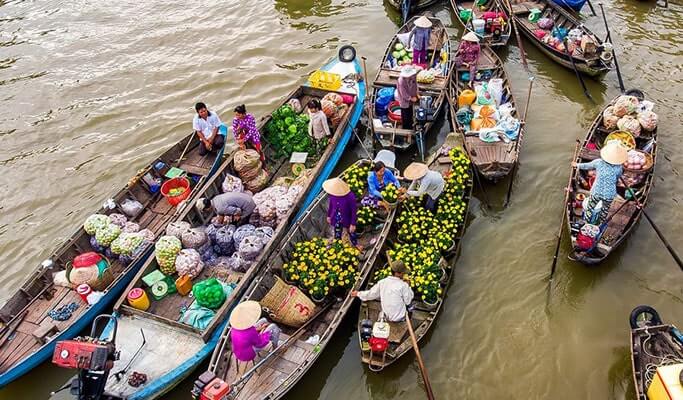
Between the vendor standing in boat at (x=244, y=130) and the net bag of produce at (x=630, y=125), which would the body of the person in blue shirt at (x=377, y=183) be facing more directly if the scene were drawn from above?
the net bag of produce

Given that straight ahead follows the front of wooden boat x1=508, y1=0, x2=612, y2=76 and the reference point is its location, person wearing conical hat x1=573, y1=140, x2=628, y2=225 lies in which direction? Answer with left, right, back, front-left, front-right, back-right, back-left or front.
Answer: front-right

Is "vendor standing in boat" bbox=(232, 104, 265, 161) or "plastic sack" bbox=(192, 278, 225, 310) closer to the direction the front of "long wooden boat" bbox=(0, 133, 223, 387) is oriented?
the vendor standing in boat

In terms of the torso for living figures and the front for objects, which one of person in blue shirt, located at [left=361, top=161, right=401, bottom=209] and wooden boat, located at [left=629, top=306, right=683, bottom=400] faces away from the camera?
the wooden boat

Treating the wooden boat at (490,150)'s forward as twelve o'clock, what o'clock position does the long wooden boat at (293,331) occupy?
The long wooden boat is roughly at 7 o'clock from the wooden boat.

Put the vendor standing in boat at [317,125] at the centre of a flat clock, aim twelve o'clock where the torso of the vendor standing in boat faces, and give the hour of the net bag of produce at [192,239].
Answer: The net bag of produce is roughly at 12 o'clock from the vendor standing in boat.

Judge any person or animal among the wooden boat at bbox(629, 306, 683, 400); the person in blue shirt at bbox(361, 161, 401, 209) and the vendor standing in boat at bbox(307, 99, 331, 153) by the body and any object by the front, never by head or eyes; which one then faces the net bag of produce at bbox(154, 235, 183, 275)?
the vendor standing in boat

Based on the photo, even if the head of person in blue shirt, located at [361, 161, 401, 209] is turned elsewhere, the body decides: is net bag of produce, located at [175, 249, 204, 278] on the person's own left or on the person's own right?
on the person's own right

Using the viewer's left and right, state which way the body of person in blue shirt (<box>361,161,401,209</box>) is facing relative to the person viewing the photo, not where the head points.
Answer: facing the viewer and to the right of the viewer

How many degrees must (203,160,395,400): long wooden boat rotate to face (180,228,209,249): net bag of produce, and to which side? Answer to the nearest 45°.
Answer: approximately 90° to its left

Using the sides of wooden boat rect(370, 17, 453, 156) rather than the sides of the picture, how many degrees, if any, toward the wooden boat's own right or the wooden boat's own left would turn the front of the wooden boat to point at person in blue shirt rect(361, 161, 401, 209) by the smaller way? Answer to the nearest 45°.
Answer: approximately 180°

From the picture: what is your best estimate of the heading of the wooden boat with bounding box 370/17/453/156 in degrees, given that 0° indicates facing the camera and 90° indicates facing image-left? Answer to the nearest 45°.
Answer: approximately 180°

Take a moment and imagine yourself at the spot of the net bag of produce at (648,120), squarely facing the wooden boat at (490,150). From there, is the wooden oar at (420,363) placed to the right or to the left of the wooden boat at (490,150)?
left

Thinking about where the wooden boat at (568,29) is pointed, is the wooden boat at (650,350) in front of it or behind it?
behind

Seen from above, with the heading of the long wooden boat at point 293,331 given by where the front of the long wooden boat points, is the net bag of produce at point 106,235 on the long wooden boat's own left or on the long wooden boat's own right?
on the long wooden boat's own left

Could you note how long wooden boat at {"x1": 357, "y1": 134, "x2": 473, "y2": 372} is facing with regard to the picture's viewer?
facing away from the viewer
